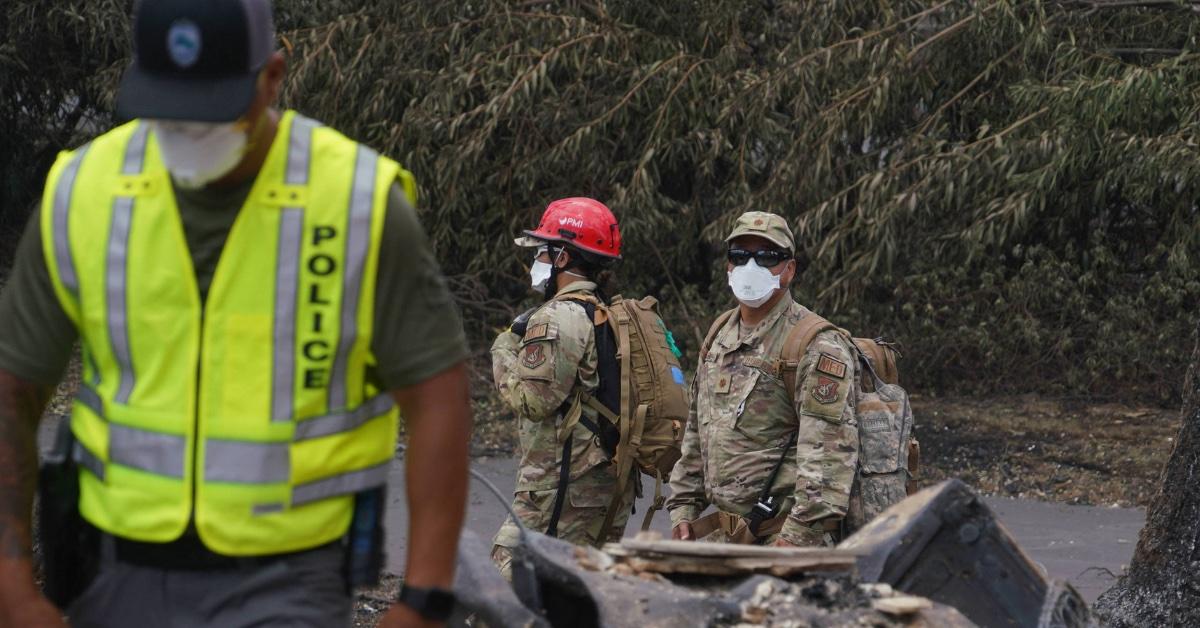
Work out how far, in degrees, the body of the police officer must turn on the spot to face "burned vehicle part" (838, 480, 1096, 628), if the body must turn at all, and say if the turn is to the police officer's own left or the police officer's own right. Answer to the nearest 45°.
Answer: approximately 90° to the police officer's own left

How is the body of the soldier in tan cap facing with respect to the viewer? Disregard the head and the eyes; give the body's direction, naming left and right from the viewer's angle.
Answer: facing the viewer and to the left of the viewer

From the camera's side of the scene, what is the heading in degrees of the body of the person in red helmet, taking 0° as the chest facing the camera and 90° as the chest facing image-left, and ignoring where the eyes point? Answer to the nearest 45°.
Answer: approximately 90°

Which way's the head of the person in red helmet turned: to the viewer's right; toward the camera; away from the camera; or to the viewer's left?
to the viewer's left

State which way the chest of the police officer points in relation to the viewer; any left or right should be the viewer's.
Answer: facing the viewer

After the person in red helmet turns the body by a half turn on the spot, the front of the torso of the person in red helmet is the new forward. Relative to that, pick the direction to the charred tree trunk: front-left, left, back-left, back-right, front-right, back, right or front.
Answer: front

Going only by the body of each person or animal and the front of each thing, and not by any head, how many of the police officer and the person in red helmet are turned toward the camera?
1

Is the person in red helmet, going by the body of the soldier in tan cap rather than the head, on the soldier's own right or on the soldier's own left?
on the soldier's own right

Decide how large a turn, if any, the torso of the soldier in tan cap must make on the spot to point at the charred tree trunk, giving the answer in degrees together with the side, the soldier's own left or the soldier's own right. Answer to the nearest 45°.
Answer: approximately 135° to the soldier's own left

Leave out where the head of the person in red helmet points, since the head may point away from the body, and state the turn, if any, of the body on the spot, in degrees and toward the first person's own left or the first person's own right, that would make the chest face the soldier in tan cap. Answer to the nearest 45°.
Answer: approximately 135° to the first person's own left

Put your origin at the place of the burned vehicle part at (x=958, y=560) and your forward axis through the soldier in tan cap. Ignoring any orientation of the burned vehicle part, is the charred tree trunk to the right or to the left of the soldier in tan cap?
right

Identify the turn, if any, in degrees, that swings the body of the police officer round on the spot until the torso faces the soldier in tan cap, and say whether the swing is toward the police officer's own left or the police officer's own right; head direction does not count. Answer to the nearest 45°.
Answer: approximately 135° to the police officer's own left

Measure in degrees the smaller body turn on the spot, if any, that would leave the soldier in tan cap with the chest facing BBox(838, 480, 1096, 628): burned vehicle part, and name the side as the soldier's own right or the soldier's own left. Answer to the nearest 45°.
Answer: approximately 45° to the soldier's own left
